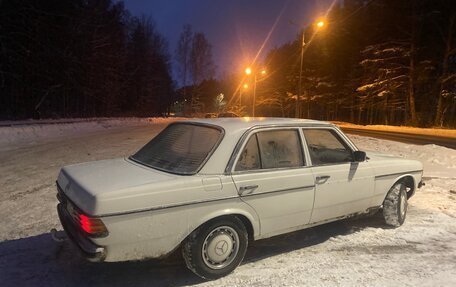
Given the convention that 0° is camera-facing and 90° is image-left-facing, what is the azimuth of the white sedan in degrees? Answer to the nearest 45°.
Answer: approximately 225°
